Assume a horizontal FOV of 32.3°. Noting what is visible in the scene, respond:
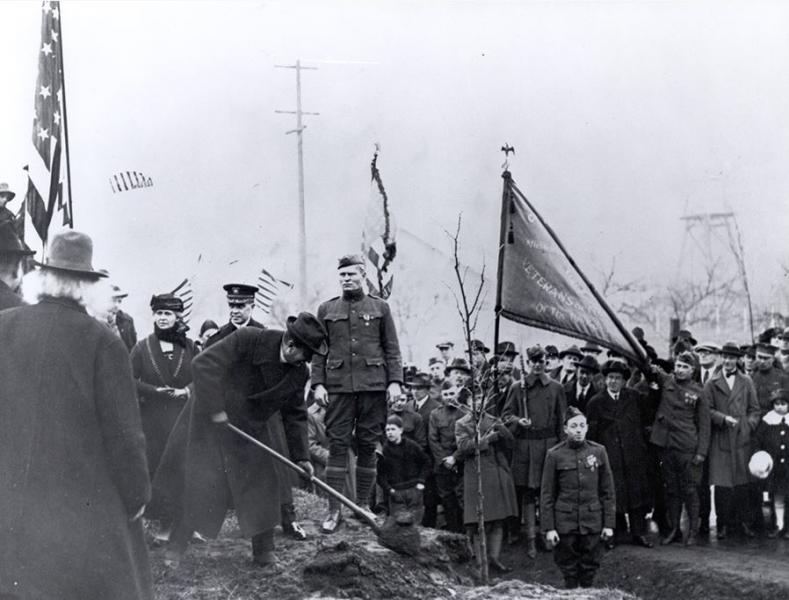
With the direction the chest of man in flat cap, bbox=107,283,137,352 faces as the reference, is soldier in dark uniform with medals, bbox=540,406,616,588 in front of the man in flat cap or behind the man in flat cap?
in front

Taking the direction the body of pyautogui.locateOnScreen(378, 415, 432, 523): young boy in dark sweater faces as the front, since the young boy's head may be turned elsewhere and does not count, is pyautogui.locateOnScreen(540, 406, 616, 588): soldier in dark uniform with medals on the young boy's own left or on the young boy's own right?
on the young boy's own left

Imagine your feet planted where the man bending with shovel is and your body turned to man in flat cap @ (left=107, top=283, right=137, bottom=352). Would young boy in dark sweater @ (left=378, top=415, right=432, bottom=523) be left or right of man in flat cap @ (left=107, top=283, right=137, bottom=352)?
right

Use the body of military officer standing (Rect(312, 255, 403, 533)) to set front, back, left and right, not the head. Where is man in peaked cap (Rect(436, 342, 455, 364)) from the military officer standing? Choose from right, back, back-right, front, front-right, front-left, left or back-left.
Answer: back

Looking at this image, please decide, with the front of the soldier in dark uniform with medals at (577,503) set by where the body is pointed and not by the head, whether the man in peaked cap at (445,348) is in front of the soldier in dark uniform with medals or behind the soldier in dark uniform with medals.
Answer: behind
